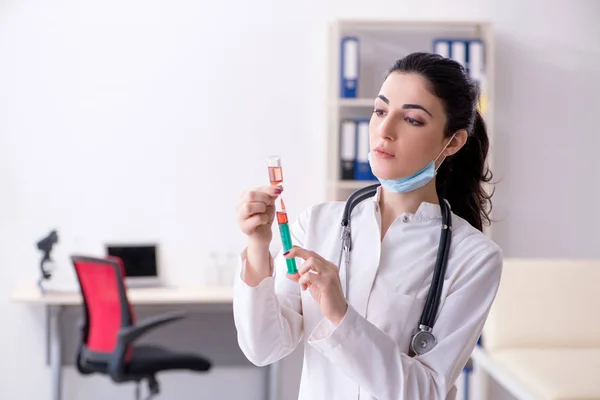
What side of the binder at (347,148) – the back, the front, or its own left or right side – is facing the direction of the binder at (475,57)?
left

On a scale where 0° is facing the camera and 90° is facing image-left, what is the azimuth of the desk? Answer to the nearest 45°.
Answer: approximately 0°

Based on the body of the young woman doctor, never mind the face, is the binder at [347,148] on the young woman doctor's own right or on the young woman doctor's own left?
on the young woman doctor's own right

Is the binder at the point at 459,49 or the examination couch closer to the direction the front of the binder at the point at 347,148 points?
the examination couch

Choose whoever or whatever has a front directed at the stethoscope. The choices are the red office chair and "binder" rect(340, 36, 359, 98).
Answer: the binder

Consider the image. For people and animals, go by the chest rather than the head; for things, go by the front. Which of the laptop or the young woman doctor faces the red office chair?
the laptop

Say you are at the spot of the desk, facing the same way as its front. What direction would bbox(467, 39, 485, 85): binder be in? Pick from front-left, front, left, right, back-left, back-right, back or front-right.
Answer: left

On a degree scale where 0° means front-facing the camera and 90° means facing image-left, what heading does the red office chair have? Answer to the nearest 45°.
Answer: approximately 225°

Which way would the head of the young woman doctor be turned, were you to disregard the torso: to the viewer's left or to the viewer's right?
to the viewer's left

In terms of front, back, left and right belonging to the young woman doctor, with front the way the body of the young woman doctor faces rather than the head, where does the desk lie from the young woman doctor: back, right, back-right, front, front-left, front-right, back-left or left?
right

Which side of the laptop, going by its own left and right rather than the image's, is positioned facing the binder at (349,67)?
left
